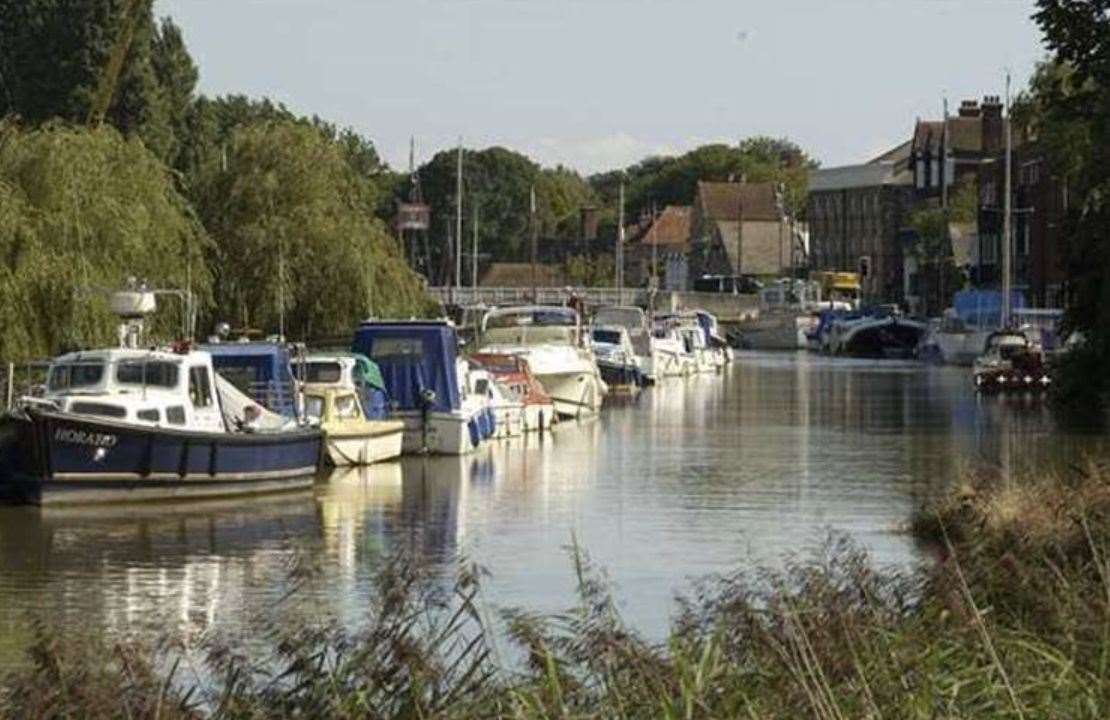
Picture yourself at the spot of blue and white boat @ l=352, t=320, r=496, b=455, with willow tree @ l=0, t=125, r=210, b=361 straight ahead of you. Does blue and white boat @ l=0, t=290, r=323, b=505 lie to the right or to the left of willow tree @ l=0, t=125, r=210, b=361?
left

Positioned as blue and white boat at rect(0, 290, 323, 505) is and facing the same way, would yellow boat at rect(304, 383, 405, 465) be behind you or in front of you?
behind

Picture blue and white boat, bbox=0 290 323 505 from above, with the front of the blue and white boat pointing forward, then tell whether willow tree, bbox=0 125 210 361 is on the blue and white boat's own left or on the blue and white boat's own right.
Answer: on the blue and white boat's own right

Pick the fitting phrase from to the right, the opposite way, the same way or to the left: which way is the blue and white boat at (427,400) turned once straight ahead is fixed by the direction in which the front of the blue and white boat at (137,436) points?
the opposite way

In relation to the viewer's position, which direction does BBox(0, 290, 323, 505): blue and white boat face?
facing the viewer and to the left of the viewer

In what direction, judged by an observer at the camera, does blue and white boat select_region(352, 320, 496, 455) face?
facing away from the viewer and to the right of the viewer

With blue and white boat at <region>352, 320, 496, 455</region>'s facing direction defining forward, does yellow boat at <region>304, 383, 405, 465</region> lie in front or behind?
behind
